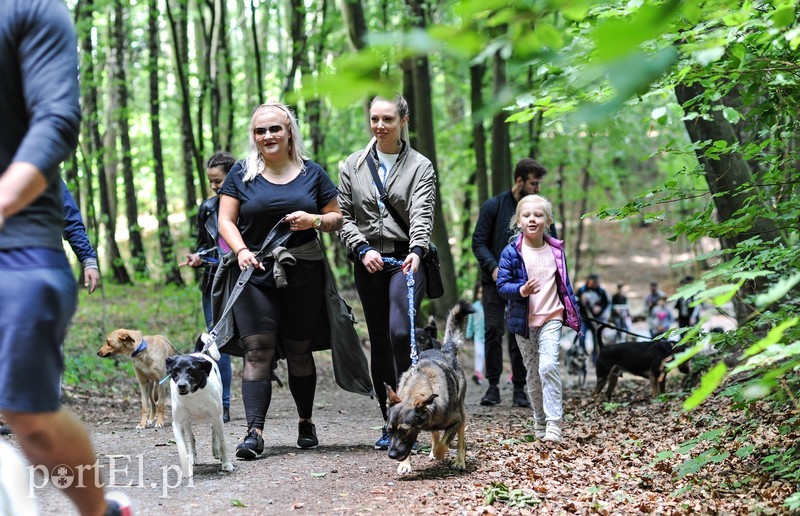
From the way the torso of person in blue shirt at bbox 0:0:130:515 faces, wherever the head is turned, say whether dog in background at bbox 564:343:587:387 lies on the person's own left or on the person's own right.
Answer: on the person's own right

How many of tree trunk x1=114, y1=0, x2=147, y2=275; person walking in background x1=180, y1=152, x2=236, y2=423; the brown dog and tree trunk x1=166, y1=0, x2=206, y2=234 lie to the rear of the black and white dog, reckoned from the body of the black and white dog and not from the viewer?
4

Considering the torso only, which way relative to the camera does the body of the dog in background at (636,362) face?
to the viewer's right

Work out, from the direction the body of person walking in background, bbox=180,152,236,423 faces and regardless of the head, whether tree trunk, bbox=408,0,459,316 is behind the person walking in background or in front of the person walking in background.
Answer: behind

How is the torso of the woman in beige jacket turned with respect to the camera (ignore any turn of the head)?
toward the camera

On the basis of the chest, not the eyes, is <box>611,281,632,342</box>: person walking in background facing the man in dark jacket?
yes

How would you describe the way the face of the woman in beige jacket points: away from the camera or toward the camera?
toward the camera

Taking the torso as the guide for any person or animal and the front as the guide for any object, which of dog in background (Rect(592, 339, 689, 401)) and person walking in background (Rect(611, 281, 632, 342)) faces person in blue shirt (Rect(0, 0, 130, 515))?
the person walking in background

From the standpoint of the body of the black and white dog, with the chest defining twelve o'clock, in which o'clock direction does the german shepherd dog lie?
The german shepherd dog is roughly at 9 o'clock from the black and white dog.

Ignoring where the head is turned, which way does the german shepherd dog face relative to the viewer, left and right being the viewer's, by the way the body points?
facing the viewer and to the left of the viewer

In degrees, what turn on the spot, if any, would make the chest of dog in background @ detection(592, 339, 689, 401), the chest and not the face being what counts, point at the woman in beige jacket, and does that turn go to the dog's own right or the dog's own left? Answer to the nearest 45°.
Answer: approximately 90° to the dog's own right

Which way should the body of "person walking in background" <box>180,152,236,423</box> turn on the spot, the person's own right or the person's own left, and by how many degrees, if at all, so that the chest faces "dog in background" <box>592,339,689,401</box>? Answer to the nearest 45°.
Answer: approximately 135° to the person's own left

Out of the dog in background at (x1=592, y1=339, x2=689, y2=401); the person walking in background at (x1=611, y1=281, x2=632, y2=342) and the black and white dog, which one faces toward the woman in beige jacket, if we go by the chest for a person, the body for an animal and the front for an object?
the person walking in background

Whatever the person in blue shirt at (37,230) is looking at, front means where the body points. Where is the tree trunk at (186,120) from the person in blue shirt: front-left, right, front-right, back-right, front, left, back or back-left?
right

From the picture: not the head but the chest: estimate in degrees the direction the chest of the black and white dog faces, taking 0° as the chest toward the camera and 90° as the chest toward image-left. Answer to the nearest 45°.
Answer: approximately 0°

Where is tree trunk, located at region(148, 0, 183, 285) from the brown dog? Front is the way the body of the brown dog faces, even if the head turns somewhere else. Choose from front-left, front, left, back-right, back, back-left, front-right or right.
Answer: back-right

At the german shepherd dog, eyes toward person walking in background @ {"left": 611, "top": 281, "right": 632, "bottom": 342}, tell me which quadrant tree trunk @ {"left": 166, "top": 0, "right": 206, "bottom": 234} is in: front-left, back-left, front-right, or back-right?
front-left
